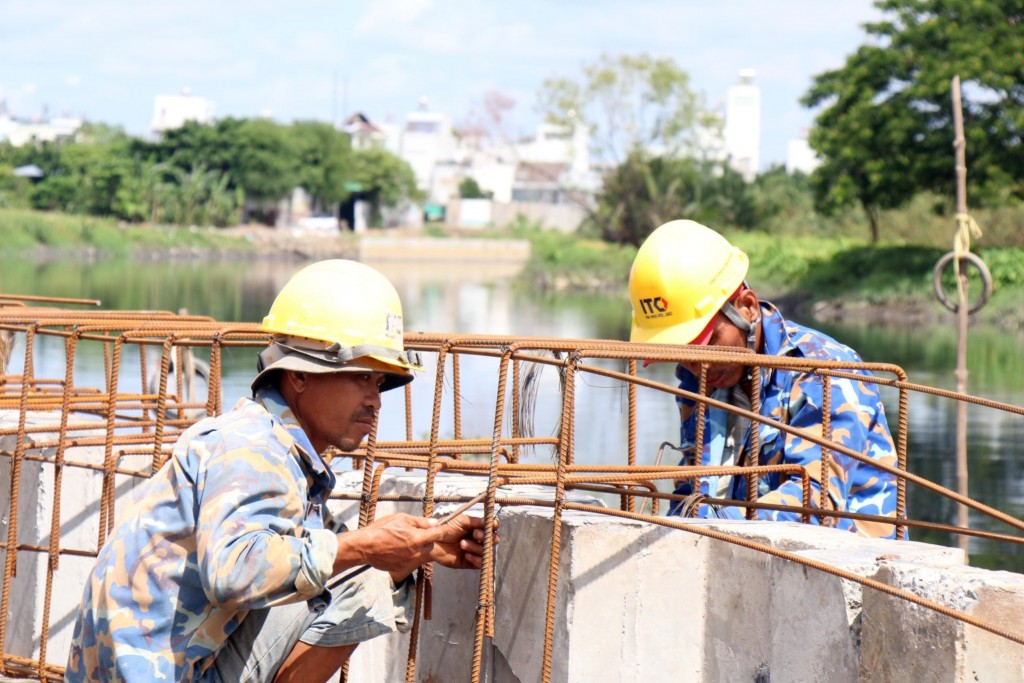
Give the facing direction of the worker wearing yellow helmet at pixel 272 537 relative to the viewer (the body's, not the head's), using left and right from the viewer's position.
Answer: facing to the right of the viewer

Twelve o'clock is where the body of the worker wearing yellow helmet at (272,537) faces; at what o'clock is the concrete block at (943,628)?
The concrete block is roughly at 12 o'clock from the worker wearing yellow helmet.

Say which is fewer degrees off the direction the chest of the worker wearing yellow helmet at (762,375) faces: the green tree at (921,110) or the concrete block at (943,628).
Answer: the concrete block

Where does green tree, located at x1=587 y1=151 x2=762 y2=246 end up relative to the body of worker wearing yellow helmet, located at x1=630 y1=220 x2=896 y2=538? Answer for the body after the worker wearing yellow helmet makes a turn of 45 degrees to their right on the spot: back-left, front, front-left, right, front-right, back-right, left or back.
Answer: right

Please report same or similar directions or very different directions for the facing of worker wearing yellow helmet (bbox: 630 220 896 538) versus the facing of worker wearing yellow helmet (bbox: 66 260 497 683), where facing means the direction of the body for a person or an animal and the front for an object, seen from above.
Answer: very different directions

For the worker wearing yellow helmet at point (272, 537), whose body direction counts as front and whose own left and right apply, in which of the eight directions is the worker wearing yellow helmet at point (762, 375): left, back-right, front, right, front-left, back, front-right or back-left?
front-left

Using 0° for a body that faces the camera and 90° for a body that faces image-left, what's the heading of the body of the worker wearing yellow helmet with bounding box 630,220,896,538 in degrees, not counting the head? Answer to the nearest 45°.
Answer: approximately 45°

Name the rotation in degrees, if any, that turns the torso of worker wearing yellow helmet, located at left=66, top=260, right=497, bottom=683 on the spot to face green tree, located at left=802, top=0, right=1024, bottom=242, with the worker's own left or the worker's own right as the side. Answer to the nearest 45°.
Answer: approximately 45° to the worker's own left

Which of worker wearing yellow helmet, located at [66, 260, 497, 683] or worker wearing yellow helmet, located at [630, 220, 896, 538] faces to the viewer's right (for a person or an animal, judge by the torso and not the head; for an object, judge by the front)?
worker wearing yellow helmet, located at [66, 260, 497, 683]

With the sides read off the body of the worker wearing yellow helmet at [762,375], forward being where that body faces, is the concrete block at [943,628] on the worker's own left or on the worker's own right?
on the worker's own left
